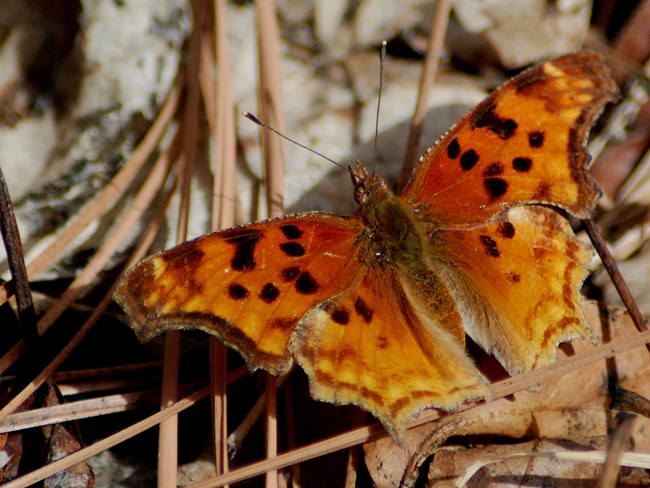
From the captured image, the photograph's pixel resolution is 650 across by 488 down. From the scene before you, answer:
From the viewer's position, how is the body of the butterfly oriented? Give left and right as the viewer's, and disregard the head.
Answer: facing away from the viewer and to the left of the viewer
